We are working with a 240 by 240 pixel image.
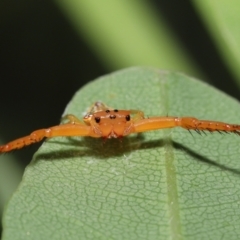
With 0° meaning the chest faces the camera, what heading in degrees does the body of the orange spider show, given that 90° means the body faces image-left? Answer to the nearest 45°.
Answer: approximately 0°
